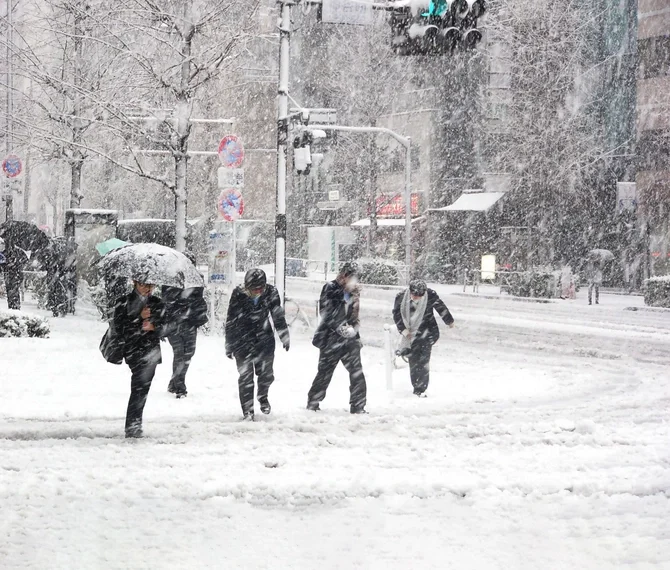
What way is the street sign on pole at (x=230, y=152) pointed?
toward the camera

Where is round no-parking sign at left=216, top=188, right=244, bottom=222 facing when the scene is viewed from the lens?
facing the viewer

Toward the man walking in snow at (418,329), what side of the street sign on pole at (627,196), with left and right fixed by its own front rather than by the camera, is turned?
front

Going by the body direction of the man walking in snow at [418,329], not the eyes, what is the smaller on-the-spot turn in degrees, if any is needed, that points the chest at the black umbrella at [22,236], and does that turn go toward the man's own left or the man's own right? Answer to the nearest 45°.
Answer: approximately 135° to the man's own right

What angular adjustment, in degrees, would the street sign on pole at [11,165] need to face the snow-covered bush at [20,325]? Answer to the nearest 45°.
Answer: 0° — it already faces it

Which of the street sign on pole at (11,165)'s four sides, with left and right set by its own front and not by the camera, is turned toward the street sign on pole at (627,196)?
left

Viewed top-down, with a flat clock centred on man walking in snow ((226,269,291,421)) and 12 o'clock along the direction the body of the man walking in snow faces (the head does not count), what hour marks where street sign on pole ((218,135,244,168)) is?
The street sign on pole is roughly at 6 o'clock from the man walking in snow.

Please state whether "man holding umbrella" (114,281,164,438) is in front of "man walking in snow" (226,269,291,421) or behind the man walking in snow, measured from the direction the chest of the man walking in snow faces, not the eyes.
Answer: in front

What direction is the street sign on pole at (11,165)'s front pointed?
toward the camera

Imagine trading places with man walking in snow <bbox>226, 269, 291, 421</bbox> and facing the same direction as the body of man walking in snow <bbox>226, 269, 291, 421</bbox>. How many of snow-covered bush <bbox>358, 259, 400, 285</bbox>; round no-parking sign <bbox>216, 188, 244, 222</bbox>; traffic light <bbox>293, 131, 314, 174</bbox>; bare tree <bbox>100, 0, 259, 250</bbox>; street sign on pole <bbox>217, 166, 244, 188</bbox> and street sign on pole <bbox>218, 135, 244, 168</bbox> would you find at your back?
6
